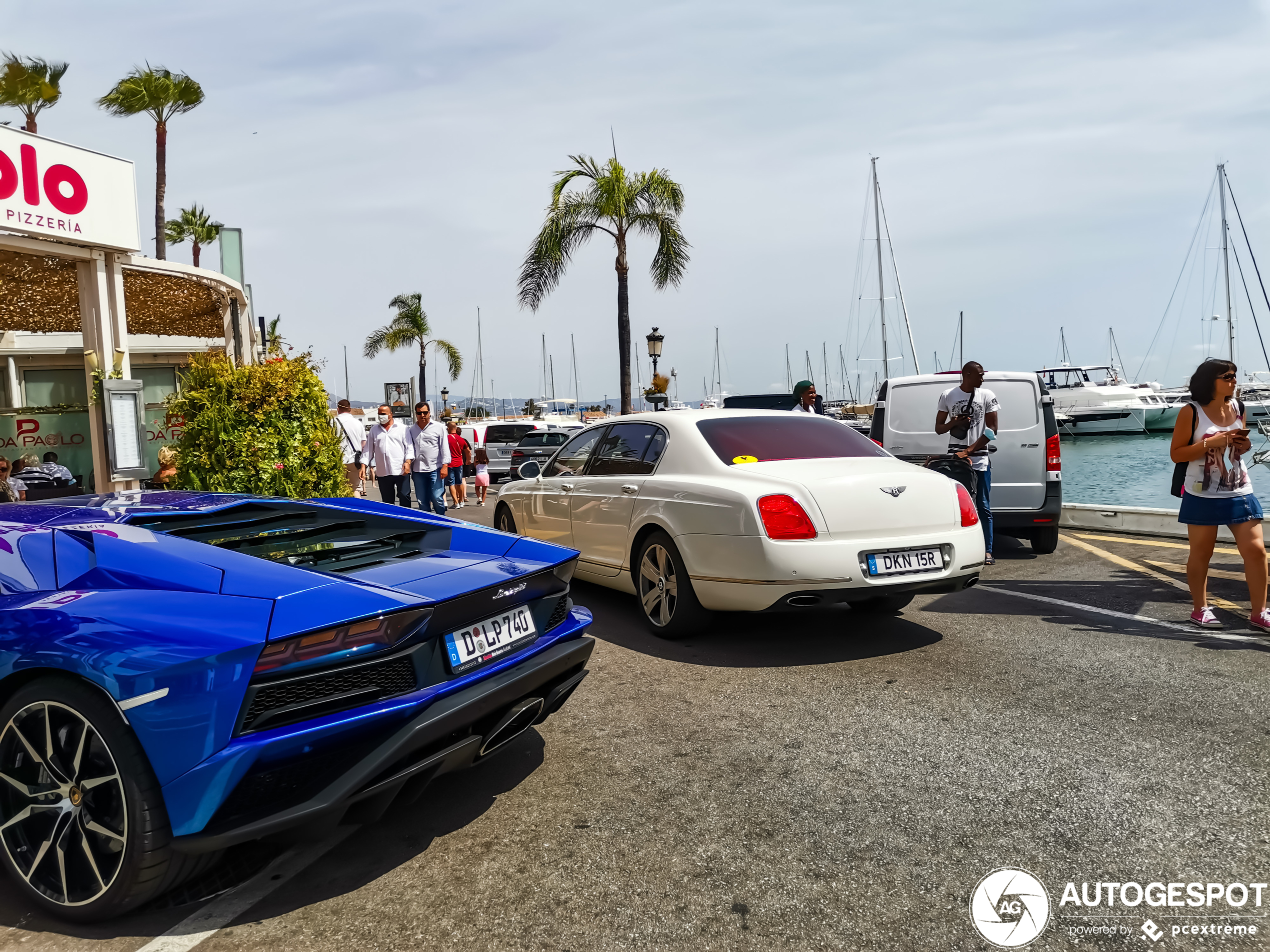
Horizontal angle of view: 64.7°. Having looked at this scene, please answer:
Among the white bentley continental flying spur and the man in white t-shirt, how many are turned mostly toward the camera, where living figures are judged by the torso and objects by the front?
1

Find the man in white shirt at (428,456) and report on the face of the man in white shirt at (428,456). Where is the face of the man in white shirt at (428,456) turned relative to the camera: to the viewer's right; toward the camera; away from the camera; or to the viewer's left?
toward the camera

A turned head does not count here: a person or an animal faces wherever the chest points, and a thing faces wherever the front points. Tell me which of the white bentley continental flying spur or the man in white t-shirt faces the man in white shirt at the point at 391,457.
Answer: the white bentley continental flying spur

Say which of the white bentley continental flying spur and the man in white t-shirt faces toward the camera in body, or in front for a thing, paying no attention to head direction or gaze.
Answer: the man in white t-shirt

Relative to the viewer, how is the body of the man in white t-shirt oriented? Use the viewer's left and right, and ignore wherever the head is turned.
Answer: facing the viewer

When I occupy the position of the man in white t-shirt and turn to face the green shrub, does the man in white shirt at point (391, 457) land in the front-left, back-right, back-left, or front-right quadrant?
front-right

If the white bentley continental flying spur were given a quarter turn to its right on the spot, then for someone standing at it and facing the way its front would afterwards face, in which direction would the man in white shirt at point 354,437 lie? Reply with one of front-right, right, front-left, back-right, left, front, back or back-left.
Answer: left

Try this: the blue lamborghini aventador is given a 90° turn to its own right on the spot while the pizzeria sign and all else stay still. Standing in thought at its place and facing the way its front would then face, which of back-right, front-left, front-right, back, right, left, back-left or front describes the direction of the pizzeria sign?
front-left

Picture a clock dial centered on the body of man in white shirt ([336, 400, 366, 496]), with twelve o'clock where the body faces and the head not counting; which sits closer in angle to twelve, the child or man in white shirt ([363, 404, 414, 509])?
the child

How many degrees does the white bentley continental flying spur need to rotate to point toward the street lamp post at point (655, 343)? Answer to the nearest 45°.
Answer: approximately 45° to its right

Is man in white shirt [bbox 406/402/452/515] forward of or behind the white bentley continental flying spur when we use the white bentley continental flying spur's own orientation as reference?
forward

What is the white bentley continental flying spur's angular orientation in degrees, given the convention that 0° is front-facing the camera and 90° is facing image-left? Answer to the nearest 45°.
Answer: approximately 135°

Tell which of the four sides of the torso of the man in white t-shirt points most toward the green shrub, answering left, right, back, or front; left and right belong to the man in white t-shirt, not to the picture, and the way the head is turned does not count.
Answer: right

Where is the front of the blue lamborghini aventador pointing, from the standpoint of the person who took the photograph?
facing away from the viewer and to the left of the viewer
